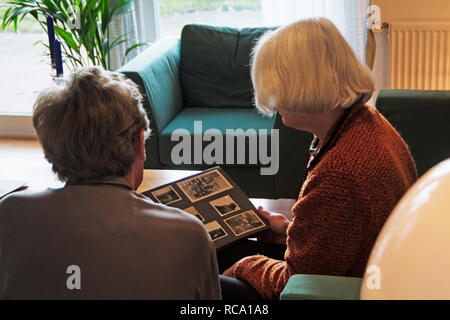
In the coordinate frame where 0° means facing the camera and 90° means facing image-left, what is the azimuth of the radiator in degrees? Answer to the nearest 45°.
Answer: approximately 0°

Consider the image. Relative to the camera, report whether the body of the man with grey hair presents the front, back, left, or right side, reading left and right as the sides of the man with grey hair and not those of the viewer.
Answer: back

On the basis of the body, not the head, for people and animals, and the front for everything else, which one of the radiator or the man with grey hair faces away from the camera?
the man with grey hair

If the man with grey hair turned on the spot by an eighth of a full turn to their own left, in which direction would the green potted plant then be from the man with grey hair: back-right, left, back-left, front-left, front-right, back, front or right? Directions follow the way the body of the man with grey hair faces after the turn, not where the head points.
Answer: front-right

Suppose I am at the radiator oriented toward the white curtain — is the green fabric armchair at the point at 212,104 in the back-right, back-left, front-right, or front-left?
front-left

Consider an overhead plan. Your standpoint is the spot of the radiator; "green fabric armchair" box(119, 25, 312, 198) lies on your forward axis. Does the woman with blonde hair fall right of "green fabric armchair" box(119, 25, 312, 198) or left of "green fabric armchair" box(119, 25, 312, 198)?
left

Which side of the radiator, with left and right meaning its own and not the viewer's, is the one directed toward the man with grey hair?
front

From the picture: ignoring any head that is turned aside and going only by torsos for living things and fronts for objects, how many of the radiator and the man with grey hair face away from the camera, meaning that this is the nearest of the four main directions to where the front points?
1

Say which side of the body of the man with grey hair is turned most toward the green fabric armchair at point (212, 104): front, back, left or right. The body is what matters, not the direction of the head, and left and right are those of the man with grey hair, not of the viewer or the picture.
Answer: front

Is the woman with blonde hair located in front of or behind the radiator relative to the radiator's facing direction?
in front

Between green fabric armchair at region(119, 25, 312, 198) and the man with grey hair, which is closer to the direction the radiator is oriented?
the man with grey hair

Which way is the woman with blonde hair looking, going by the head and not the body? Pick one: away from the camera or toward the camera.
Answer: away from the camera

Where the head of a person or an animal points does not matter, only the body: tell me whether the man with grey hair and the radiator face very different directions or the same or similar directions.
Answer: very different directions

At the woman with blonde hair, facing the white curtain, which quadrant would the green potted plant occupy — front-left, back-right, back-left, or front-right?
front-left

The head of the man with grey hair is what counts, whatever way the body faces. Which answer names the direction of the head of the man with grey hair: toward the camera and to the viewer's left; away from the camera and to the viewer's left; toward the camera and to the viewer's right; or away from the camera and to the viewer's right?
away from the camera and to the viewer's right
